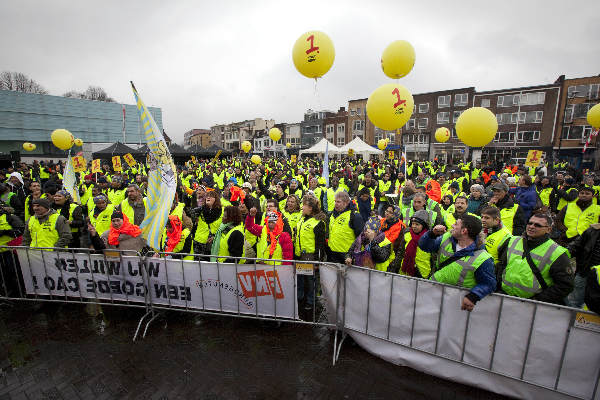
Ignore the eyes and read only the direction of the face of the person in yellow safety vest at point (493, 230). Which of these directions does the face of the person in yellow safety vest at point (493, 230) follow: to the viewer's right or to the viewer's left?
to the viewer's left

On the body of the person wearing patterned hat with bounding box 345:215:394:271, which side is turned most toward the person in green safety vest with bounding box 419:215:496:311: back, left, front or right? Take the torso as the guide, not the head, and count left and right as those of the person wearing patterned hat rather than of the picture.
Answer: left

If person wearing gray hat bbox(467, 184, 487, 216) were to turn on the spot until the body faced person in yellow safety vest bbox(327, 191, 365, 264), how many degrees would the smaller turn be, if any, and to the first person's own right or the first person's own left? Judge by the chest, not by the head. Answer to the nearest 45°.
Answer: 0° — they already face them

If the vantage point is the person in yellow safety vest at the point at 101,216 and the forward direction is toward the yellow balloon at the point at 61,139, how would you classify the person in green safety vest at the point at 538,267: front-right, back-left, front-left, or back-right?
back-right

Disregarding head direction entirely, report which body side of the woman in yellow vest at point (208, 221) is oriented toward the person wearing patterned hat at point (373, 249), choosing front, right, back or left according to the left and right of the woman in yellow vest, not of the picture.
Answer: left

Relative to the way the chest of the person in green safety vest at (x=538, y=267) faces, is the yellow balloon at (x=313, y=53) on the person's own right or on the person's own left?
on the person's own right

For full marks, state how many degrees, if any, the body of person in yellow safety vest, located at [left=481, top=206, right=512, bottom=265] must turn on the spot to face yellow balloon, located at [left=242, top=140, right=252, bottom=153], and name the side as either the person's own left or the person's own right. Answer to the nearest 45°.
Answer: approximately 90° to the person's own right

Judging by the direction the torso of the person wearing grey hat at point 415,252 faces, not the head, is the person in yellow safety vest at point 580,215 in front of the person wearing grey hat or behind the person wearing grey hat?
behind
